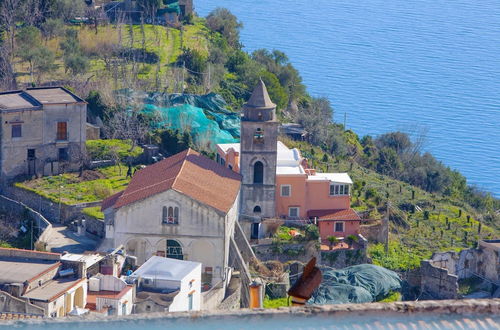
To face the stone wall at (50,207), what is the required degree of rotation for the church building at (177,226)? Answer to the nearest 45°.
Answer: approximately 135° to its right

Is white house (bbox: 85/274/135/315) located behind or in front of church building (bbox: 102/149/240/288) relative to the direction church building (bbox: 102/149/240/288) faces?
in front

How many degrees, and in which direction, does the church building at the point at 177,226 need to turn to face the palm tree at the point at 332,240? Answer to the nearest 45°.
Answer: approximately 135° to its left

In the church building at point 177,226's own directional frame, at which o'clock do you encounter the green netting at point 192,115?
The green netting is roughly at 6 o'clock from the church building.

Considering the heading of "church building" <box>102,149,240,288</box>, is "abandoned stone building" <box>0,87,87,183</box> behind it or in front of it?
behind

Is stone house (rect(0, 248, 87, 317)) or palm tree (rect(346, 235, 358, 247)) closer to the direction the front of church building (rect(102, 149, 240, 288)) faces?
the stone house

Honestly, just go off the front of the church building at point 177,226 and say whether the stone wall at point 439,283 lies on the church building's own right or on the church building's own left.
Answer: on the church building's own left

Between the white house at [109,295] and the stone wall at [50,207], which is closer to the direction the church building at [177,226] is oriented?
the white house

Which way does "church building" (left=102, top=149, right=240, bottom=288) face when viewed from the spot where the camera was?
facing the viewer

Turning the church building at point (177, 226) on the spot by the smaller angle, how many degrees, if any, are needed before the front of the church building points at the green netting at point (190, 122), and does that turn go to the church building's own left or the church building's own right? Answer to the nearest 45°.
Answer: approximately 180°
